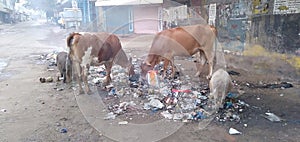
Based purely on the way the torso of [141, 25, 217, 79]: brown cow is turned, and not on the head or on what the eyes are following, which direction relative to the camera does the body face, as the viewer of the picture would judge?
to the viewer's left

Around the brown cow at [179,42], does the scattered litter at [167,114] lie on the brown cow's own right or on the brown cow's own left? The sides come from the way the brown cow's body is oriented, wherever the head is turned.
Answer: on the brown cow's own left

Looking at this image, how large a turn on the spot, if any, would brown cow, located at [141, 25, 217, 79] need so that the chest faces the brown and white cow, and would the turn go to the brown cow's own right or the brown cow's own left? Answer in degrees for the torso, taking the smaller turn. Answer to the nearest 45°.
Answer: approximately 45° to the brown cow's own left

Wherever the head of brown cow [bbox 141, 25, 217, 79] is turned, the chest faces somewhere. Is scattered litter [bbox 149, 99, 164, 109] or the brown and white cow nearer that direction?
the brown and white cow

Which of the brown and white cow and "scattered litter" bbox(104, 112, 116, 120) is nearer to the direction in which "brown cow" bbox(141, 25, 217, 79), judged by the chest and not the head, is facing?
the brown and white cow

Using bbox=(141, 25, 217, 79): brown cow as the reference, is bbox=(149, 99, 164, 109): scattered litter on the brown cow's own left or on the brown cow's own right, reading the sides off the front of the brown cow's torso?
on the brown cow's own left
